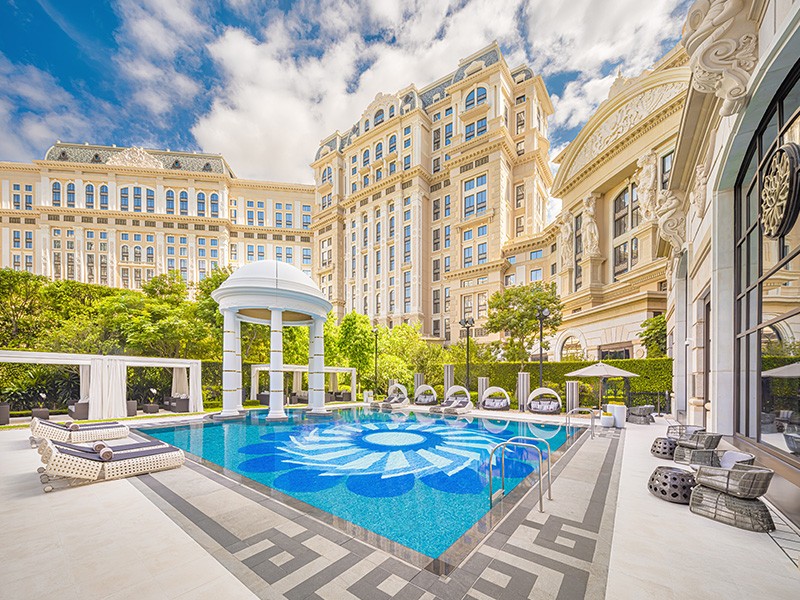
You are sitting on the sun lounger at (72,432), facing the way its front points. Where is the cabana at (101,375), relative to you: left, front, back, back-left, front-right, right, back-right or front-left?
left

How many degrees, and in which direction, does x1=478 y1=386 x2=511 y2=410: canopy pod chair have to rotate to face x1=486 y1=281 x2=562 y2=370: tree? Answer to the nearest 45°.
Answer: approximately 180°

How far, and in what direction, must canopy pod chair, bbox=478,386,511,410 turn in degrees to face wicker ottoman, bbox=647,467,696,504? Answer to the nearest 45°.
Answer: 0° — it already faces it

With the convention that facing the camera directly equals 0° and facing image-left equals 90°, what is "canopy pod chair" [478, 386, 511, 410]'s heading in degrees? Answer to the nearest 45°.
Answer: approximately 0°

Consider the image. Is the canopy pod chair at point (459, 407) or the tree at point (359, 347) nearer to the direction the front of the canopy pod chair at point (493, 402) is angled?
the canopy pod chair

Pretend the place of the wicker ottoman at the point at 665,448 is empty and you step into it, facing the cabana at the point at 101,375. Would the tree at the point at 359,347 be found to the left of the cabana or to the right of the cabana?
right

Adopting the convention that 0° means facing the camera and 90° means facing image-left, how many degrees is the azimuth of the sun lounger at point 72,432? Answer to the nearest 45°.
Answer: approximately 270°
